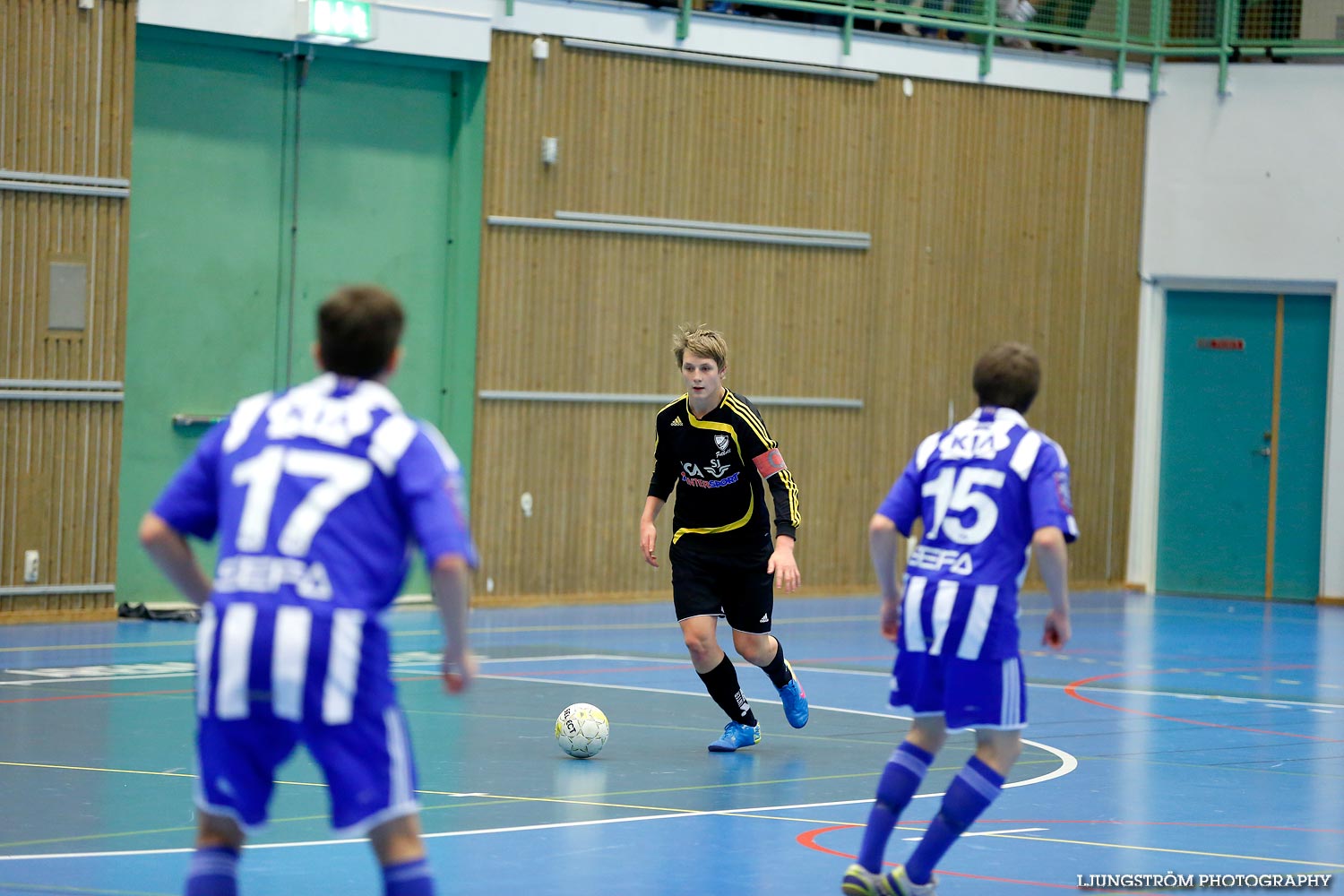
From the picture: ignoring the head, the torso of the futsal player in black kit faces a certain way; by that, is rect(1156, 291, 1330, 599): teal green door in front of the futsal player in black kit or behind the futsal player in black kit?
behind

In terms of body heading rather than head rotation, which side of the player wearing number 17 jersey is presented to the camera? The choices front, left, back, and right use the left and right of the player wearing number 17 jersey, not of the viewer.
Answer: back

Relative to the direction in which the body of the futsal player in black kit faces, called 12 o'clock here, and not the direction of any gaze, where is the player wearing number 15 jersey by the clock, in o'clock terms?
The player wearing number 15 jersey is roughly at 10 o'clock from the futsal player in black kit.

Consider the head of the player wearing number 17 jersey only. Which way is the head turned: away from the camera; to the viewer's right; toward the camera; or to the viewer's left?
away from the camera

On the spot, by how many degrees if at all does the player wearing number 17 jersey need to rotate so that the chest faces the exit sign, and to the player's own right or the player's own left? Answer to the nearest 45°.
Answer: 0° — they already face it

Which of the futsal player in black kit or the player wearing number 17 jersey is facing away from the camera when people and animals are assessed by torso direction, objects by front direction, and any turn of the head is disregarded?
the player wearing number 17 jersey

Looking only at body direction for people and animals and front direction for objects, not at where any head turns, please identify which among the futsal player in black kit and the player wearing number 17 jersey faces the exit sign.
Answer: the player wearing number 17 jersey

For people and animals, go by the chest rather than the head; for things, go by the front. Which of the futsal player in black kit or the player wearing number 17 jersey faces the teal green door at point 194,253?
the player wearing number 17 jersey

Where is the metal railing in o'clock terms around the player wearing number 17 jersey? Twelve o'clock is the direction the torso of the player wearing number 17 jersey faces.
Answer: The metal railing is roughly at 1 o'clock from the player wearing number 17 jersey.

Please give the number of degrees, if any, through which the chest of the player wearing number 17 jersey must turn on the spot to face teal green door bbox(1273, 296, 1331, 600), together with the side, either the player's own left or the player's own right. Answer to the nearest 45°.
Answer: approximately 45° to the player's own right

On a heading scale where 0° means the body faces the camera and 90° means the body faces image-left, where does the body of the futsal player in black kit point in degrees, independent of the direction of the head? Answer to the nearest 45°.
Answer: approximately 45°

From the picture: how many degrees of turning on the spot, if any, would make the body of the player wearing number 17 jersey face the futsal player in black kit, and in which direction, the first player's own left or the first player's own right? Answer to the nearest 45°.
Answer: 0° — they already face them

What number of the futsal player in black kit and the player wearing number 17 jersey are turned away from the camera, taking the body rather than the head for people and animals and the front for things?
1
